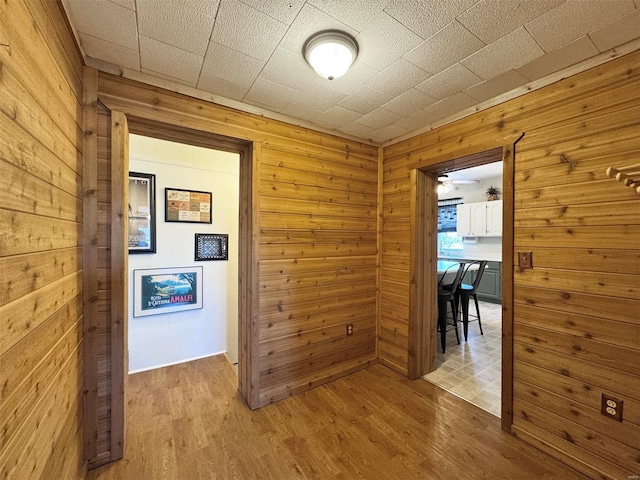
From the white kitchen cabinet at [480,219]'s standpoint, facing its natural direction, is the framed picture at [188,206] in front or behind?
in front

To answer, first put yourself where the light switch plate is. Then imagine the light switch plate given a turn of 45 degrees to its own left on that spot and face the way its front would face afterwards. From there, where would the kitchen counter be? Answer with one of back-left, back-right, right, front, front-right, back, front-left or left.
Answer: back-left

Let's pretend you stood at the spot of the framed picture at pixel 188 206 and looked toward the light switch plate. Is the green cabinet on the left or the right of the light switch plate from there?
left

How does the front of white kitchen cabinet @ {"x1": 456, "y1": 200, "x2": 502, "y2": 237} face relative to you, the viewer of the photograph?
facing the viewer and to the left of the viewer

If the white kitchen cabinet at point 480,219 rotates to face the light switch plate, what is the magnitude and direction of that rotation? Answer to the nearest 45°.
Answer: approximately 45° to its left

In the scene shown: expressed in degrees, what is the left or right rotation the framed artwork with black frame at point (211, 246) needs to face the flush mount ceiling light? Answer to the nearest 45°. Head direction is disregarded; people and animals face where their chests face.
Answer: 0° — it already faces it

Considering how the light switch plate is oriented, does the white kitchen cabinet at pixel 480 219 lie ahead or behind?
behind

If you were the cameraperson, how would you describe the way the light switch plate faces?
facing the viewer

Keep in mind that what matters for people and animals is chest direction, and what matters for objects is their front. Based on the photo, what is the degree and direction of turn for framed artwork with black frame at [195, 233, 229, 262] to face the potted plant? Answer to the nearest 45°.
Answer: approximately 90° to its left

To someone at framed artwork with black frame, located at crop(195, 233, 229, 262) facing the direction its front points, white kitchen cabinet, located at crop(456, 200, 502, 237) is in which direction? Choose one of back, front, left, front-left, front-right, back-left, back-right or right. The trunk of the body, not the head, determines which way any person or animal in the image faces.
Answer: left

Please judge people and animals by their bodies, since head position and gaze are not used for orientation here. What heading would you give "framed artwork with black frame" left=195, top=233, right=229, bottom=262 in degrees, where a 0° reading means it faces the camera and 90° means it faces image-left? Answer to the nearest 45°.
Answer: approximately 0°

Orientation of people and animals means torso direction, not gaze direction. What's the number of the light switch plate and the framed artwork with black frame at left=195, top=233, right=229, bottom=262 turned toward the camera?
2

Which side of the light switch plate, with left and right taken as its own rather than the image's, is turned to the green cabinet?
back

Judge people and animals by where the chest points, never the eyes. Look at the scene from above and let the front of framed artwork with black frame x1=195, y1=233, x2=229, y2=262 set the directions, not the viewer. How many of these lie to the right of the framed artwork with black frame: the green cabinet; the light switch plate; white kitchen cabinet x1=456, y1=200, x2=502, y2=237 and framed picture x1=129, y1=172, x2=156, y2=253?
1
